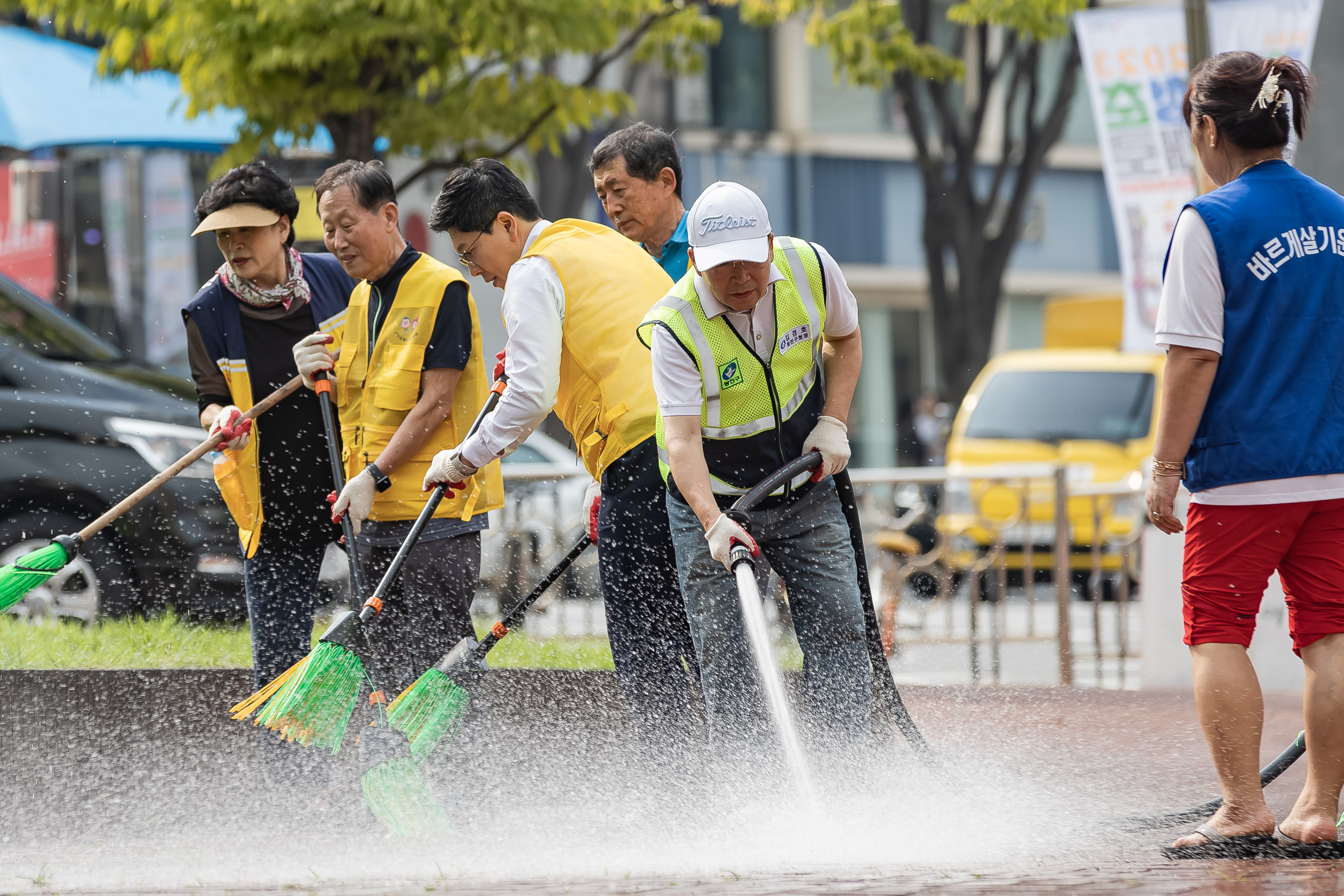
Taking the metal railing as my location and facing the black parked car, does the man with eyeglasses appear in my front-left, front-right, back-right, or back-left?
front-left

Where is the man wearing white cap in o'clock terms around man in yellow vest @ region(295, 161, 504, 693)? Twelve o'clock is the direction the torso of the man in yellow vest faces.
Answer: The man wearing white cap is roughly at 9 o'clock from the man in yellow vest.

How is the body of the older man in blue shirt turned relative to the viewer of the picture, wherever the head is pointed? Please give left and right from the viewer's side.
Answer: facing the viewer and to the left of the viewer

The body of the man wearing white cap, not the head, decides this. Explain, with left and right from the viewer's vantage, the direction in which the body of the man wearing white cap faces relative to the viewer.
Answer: facing the viewer

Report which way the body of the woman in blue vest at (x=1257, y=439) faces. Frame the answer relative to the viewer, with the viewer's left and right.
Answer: facing away from the viewer and to the left of the viewer

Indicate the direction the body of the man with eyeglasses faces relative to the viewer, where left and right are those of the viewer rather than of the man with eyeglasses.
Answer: facing to the left of the viewer

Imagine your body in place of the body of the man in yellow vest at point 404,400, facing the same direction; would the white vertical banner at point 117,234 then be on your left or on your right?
on your right
